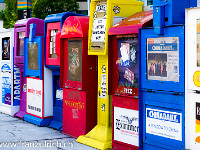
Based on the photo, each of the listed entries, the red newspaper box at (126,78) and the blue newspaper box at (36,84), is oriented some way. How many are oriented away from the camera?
0

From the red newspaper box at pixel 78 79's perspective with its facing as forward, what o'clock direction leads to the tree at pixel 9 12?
The tree is roughly at 4 o'clock from the red newspaper box.

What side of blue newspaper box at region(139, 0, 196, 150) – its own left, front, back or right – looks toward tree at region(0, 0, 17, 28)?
right

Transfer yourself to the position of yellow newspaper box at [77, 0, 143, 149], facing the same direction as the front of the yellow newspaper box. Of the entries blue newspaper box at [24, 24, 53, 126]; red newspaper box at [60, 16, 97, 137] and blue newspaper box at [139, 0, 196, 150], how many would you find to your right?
2

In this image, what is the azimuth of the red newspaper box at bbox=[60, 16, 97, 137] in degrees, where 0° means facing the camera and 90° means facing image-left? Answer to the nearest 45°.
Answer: approximately 45°

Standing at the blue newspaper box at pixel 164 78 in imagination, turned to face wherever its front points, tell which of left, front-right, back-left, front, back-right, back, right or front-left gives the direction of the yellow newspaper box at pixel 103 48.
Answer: right

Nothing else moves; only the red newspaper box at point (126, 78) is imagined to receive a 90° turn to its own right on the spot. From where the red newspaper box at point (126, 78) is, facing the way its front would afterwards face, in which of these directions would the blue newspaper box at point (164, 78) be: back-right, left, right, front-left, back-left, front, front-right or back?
back

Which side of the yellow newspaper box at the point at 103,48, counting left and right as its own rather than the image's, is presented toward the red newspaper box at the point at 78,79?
right

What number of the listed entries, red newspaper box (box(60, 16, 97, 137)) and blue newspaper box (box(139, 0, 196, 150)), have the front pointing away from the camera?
0
